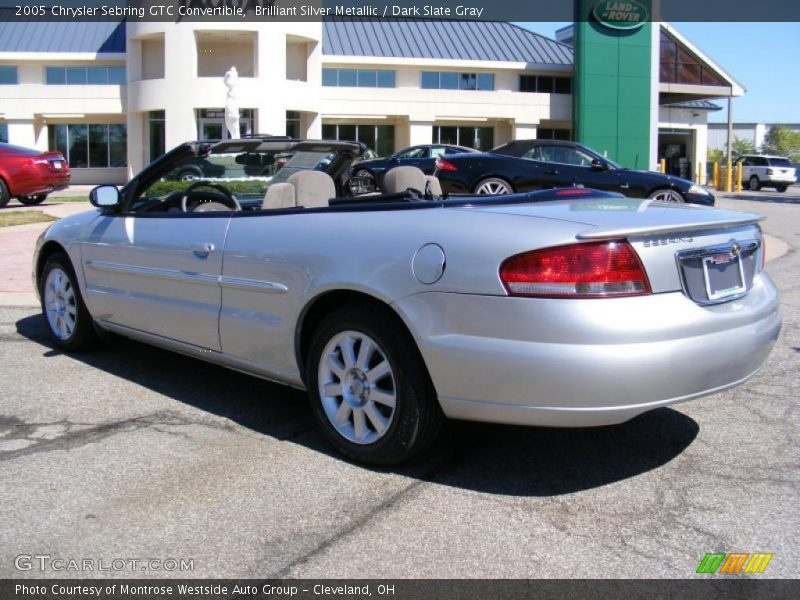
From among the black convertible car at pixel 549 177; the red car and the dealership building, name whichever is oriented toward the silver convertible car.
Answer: the dealership building

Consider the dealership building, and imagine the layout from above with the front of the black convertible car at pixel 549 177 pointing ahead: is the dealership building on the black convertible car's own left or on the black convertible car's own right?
on the black convertible car's own left

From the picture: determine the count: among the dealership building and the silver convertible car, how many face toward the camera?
1

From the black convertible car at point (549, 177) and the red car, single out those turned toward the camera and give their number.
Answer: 0

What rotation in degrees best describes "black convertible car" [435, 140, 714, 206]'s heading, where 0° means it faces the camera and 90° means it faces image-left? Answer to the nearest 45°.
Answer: approximately 270°

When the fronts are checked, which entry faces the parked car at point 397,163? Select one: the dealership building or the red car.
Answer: the dealership building

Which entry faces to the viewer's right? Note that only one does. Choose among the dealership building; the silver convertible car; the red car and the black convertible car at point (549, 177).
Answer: the black convertible car

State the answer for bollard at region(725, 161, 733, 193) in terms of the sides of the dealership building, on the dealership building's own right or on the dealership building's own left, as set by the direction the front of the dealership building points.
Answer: on the dealership building's own left

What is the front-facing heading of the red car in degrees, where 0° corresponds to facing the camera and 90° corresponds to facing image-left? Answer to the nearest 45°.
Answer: approximately 135°

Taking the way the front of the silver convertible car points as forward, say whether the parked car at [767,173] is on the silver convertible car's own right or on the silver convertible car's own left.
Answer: on the silver convertible car's own right

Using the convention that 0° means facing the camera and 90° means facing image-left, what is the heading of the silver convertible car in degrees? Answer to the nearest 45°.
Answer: approximately 135°

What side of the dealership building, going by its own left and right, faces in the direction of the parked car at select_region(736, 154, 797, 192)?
left

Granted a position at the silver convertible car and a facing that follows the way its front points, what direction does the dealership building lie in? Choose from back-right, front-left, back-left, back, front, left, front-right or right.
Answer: front-right
